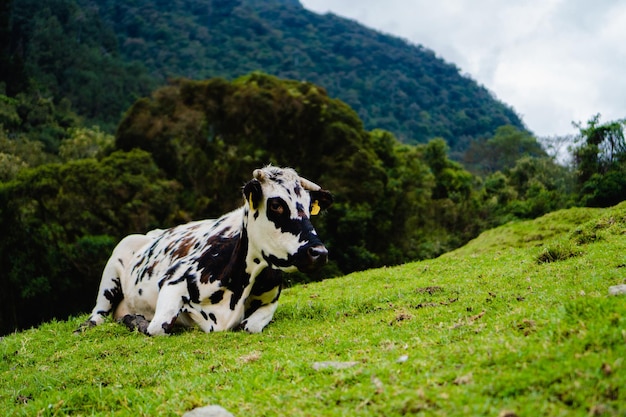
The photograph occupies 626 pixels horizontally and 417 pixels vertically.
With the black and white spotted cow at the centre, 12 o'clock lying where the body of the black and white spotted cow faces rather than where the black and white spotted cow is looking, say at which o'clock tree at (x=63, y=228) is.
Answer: The tree is roughly at 7 o'clock from the black and white spotted cow.

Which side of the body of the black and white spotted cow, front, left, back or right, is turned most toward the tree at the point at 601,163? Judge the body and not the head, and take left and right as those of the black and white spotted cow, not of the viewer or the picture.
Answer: left

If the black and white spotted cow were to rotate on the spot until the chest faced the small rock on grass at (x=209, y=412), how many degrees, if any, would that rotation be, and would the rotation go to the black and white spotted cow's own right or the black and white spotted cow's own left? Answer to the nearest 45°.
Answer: approximately 45° to the black and white spotted cow's own right

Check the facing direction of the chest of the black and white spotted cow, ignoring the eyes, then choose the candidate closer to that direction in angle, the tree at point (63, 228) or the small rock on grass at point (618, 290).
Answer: the small rock on grass

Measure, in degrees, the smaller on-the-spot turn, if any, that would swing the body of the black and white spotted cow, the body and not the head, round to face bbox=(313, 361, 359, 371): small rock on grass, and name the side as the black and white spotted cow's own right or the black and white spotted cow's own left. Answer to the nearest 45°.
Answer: approximately 45° to the black and white spotted cow's own right

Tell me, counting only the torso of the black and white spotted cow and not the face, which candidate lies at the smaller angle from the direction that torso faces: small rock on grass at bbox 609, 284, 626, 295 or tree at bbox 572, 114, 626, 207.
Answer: the small rock on grass

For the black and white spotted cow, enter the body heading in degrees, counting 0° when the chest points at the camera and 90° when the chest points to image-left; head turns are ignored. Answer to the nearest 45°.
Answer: approximately 315°

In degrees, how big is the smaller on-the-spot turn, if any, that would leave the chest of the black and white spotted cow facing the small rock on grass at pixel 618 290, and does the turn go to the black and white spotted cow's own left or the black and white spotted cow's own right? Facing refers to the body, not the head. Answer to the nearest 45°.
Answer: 0° — it already faces it

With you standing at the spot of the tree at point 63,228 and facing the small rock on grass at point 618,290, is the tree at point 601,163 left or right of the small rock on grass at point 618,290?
left

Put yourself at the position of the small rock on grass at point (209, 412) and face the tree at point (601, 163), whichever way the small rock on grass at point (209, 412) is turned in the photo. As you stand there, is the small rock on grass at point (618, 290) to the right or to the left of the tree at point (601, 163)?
right

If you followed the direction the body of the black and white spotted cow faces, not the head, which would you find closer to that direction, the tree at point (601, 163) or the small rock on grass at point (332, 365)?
the small rock on grass
